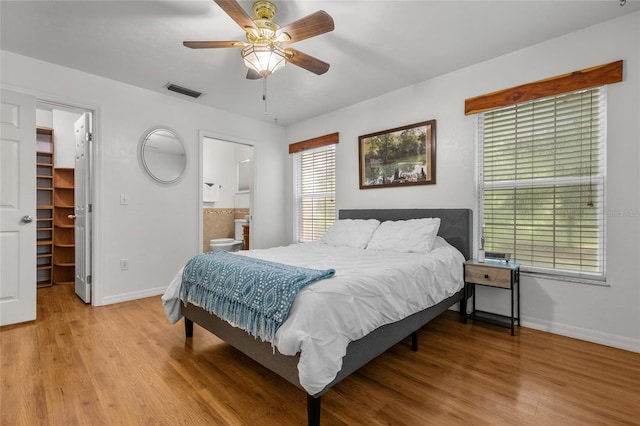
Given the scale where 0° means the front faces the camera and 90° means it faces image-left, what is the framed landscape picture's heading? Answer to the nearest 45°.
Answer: approximately 45°

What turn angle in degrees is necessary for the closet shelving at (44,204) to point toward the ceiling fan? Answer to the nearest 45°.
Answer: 0° — it already faces it

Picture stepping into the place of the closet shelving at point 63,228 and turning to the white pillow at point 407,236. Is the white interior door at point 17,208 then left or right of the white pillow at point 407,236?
right

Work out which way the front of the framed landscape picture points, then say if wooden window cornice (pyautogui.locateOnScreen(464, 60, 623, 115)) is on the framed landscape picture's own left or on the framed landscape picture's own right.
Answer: on the framed landscape picture's own left

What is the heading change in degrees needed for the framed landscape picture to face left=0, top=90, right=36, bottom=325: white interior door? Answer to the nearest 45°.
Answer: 0° — it already faces it

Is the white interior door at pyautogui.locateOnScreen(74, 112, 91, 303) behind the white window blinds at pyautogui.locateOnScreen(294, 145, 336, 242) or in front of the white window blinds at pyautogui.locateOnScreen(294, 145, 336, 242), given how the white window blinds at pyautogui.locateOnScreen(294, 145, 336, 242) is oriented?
in front

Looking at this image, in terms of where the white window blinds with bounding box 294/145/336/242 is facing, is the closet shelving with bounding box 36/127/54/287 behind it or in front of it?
in front

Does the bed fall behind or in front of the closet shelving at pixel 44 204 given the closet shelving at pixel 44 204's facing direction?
in front

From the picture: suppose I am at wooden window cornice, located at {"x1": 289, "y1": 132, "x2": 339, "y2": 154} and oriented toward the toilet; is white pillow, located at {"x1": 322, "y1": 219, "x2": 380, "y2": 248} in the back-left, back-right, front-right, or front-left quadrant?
back-left
